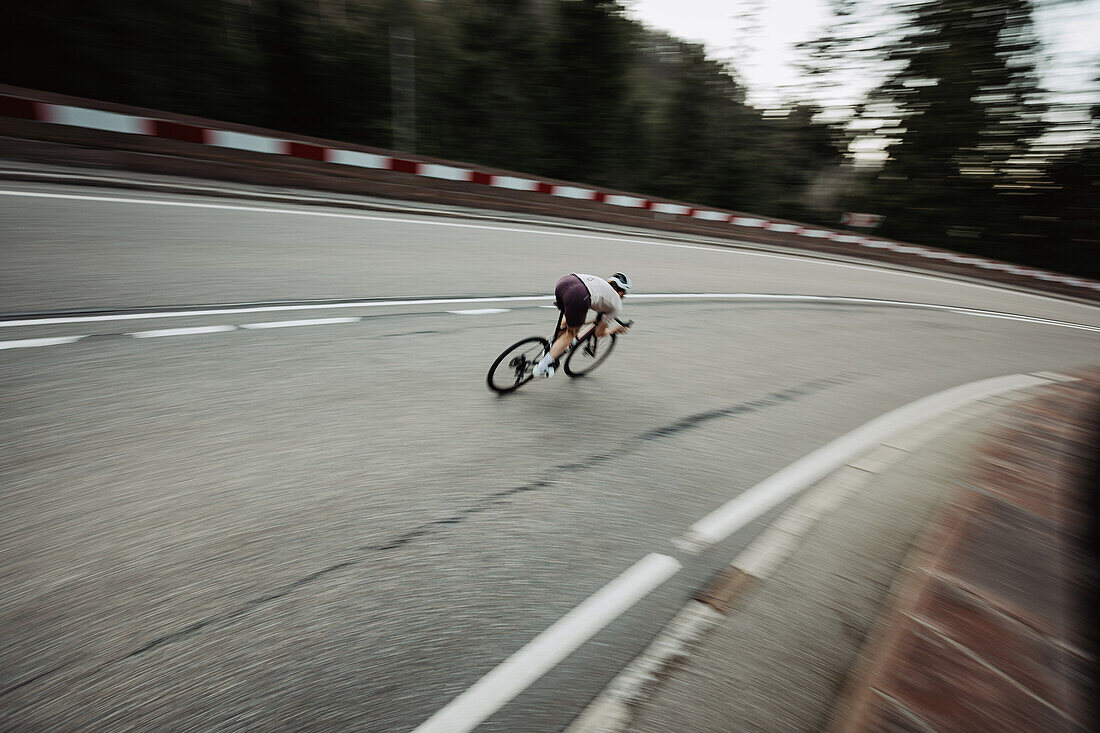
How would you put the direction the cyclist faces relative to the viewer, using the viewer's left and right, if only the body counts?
facing away from the viewer and to the right of the viewer

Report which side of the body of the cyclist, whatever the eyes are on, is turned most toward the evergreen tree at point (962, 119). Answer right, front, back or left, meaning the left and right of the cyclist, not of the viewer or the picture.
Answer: front

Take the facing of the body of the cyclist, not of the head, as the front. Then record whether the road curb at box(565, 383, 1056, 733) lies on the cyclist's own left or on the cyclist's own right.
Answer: on the cyclist's own right

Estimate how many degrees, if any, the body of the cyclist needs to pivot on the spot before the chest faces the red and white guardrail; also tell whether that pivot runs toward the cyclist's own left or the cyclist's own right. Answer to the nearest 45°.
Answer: approximately 90° to the cyclist's own left

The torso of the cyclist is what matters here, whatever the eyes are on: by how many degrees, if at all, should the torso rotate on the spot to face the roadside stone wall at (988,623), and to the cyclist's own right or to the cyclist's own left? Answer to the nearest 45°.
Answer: approximately 90° to the cyclist's own right
